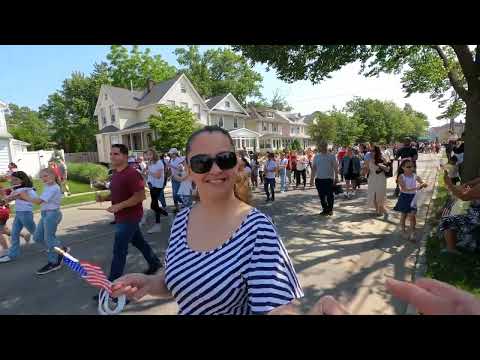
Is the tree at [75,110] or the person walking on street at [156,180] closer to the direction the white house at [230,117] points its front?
the person walking on street

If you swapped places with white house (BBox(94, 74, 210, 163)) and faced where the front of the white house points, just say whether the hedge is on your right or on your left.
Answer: on your right

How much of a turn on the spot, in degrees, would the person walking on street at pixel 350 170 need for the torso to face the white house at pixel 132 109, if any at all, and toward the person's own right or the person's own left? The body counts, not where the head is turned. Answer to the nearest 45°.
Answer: approximately 135° to the person's own right

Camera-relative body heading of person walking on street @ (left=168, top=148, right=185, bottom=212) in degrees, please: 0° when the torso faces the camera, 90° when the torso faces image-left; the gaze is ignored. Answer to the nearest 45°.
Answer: approximately 45°

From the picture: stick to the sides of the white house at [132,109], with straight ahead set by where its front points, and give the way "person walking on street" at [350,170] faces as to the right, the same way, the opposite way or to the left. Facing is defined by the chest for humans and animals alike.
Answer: to the right

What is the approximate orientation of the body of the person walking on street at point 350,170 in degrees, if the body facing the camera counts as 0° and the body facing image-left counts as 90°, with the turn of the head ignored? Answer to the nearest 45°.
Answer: approximately 0°

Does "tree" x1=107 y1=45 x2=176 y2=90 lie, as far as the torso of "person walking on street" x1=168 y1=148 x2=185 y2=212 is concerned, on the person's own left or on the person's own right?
on the person's own right
